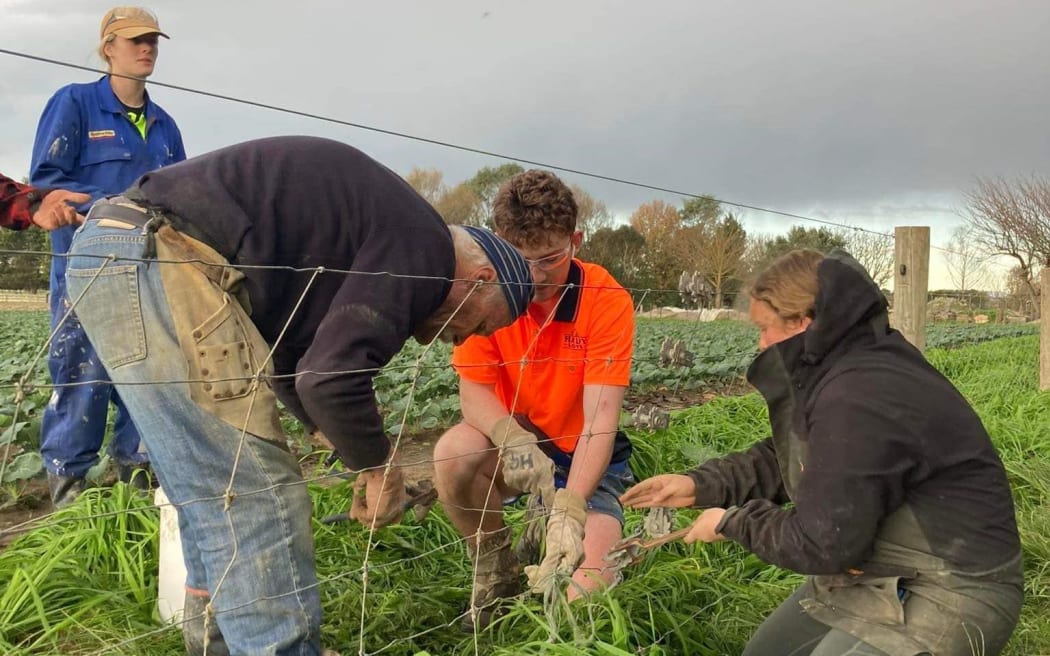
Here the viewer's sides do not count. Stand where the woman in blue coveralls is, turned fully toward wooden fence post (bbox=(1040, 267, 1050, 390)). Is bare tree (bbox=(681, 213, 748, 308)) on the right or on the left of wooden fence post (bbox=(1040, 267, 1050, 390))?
left

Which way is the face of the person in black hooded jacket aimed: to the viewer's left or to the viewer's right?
to the viewer's left

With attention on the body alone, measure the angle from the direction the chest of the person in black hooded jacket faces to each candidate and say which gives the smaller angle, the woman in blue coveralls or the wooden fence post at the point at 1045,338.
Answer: the woman in blue coveralls

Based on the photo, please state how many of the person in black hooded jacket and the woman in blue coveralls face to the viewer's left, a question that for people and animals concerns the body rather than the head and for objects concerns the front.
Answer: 1

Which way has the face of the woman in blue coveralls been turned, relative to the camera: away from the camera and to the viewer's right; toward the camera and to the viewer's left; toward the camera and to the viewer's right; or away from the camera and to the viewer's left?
toward the camera and to the viewer's right

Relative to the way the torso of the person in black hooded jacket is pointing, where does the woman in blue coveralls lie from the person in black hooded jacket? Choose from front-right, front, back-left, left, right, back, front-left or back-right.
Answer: front

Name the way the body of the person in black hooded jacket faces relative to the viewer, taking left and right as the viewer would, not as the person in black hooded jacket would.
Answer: facing to the left of the viewer

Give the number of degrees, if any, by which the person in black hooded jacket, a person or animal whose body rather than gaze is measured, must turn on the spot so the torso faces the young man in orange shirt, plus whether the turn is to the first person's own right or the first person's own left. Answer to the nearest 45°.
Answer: approximately 45° to the first person's own right

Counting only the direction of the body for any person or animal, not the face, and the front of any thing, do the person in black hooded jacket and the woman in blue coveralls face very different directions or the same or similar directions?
very different directions

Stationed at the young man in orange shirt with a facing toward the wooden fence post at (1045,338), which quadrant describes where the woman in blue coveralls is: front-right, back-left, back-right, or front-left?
back-left

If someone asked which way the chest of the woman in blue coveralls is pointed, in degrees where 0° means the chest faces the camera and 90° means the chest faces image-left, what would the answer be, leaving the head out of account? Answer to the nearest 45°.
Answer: approximately 315°

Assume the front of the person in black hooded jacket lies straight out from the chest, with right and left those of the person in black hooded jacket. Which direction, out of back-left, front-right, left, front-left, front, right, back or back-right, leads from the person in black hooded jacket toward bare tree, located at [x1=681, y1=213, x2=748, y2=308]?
right

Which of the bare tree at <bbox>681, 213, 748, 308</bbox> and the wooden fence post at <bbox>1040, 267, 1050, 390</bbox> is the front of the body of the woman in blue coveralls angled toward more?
the wooden fence post
